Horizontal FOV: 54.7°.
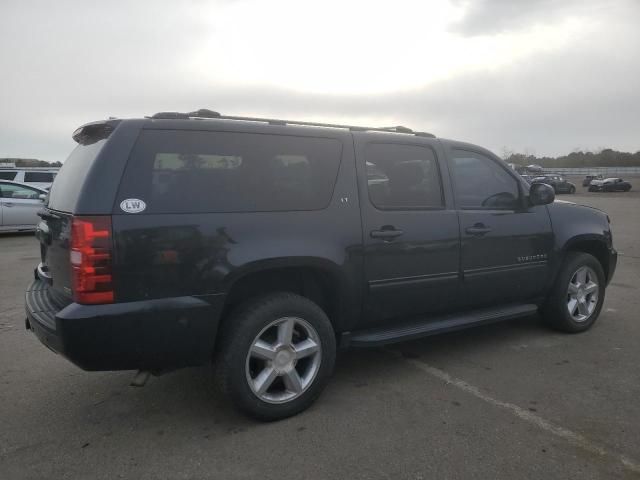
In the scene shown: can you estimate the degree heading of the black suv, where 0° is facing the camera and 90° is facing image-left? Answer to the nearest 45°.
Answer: approximately 225°

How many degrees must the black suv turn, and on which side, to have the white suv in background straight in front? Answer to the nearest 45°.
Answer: approximately 90° to its left
